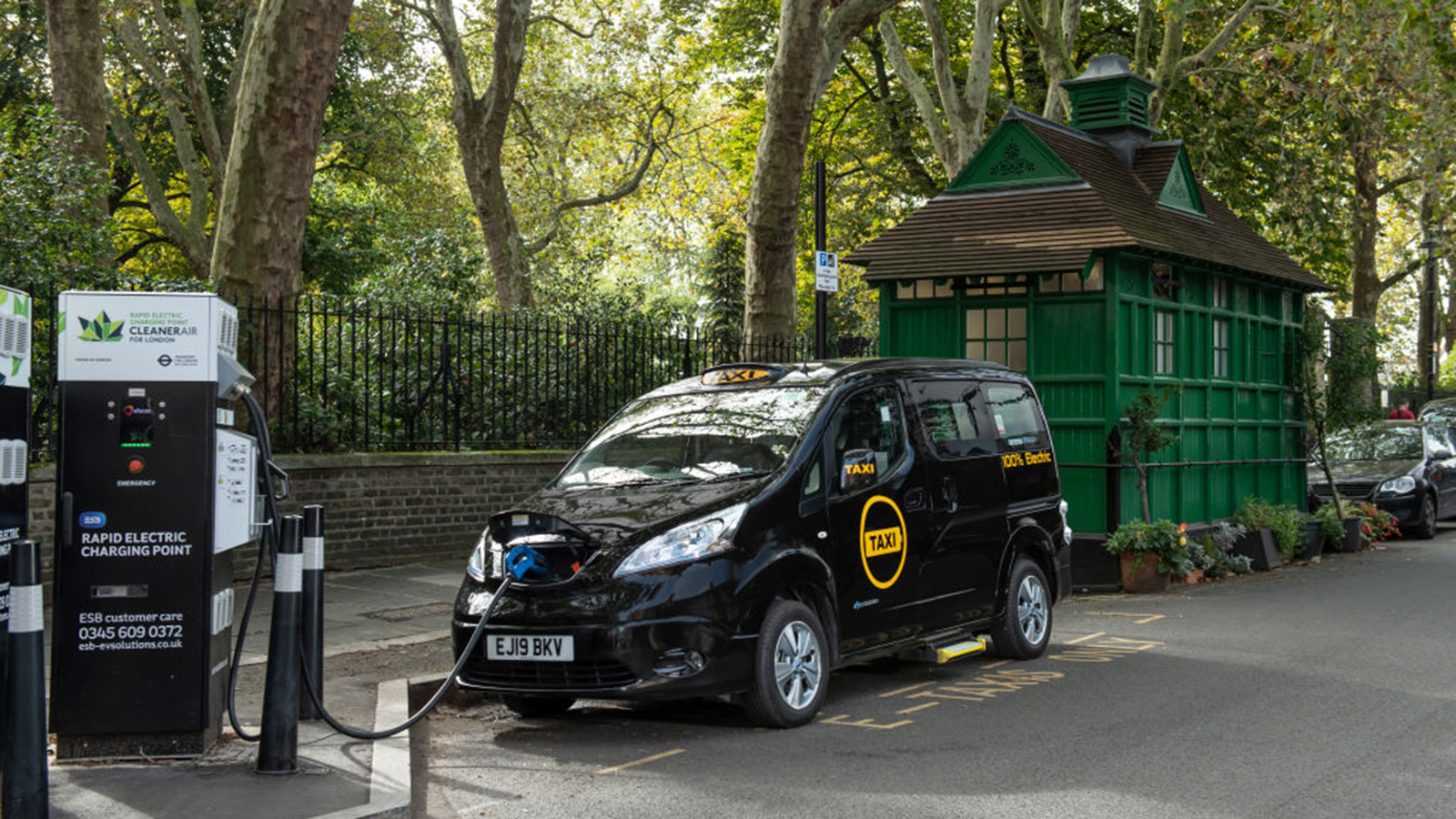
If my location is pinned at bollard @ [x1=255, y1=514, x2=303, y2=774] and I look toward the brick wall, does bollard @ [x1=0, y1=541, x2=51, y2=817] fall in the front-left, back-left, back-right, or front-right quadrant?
back-left

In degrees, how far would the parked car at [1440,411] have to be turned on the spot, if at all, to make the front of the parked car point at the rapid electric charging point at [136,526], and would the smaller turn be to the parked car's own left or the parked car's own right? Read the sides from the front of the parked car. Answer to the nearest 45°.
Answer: approximately 45° to the parked car's own left

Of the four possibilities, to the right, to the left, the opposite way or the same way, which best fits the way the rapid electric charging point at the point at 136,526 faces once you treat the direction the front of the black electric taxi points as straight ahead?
to the left

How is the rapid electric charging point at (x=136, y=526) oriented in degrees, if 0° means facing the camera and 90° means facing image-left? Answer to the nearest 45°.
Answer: approximately 0°

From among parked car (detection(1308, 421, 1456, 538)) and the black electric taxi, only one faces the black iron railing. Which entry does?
the parked car

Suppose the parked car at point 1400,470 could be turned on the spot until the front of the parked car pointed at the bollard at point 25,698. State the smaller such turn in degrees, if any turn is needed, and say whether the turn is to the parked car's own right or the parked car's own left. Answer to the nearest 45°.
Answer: approximately 45° to the parked car's own left

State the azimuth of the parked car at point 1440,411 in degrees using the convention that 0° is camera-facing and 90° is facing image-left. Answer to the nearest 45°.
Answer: approximately 45°

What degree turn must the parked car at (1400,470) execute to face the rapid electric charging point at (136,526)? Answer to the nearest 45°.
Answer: approximately 45° to its left

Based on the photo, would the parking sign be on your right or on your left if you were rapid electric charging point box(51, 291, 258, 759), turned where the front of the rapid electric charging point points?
on your left

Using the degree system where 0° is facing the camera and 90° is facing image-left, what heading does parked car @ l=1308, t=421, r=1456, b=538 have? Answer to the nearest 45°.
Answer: approximately 45°

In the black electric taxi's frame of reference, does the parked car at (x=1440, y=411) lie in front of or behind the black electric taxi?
behind

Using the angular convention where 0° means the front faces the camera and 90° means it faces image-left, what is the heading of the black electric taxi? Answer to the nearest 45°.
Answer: approximately 45°

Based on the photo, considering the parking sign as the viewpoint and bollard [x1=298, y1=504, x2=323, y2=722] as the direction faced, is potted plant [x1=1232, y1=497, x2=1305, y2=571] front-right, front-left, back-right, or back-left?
back-left

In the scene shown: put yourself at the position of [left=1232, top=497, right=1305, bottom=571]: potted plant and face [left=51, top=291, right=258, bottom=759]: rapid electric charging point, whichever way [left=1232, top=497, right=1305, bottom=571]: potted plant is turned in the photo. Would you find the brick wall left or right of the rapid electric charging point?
right
